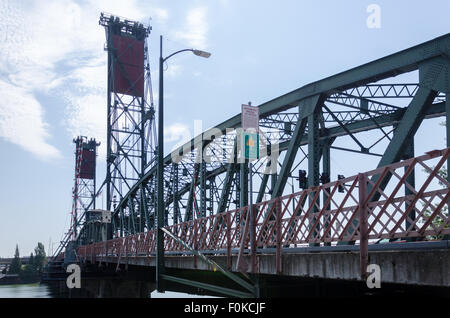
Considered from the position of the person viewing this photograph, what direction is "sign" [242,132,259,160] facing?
facing the viewer
